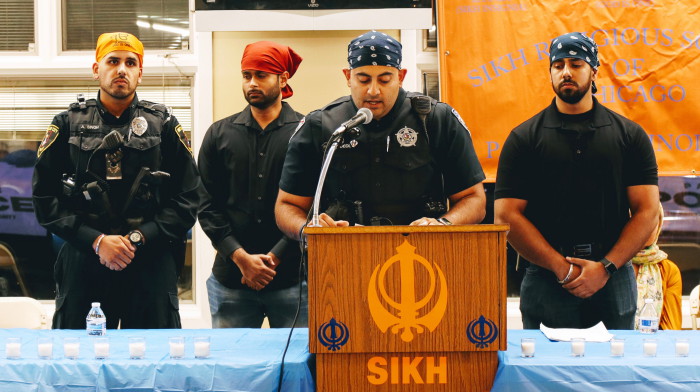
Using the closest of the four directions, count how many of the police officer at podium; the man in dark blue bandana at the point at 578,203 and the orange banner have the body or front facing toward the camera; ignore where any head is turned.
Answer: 3

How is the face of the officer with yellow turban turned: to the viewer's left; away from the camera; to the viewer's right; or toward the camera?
toward the camera

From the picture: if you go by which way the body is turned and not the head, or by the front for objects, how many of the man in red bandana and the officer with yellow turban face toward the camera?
2

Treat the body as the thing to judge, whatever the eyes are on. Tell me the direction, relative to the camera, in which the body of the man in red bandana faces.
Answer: toward the camera

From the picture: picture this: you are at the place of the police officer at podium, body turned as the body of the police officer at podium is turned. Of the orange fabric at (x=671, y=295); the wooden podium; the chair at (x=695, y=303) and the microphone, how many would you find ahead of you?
2

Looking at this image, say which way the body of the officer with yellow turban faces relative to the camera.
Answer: toward the camera

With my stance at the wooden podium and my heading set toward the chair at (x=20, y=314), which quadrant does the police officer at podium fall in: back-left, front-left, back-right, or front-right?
front-right

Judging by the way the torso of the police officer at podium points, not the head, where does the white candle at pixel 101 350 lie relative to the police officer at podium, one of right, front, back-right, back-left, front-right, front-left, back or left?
front-right

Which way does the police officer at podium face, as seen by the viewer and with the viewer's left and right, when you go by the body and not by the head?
facing the viewer

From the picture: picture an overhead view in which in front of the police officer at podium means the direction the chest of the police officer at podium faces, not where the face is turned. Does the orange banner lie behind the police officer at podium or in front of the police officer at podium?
behind

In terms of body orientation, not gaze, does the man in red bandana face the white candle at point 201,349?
yes

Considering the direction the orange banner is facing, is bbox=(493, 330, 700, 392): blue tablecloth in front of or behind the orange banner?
in front

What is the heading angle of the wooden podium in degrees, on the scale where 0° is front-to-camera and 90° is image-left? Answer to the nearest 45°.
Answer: approximately 0°

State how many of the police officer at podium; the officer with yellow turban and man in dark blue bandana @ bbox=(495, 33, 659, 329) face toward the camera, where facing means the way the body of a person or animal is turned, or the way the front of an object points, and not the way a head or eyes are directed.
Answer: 3

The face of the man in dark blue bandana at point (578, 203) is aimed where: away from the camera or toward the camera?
toward the camera

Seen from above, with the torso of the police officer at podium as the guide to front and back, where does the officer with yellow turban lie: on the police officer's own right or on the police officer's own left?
on the police officer's own right

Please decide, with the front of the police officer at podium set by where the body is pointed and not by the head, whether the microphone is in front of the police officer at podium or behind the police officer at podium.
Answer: in front

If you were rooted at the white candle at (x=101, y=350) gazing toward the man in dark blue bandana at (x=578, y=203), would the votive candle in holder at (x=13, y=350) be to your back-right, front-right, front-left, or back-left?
back-left
